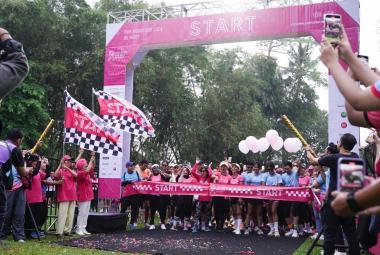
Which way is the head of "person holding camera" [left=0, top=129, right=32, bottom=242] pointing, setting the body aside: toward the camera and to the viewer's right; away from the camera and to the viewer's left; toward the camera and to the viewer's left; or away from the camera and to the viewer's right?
away from the camera and to the viewer's right

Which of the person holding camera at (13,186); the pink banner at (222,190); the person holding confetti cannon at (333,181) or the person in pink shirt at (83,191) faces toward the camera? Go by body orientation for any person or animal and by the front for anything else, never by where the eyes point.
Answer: the pink banner

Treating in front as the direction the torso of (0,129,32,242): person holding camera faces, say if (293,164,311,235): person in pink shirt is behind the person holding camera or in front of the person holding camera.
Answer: in front

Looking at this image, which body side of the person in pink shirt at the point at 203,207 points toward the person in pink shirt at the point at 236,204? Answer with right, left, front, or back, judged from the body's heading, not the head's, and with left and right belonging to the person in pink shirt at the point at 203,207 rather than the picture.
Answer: left

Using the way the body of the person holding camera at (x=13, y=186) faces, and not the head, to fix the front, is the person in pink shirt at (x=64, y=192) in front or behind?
in front

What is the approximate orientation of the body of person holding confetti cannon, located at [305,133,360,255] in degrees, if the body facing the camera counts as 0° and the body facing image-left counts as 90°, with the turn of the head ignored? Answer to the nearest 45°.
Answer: approximately 135°

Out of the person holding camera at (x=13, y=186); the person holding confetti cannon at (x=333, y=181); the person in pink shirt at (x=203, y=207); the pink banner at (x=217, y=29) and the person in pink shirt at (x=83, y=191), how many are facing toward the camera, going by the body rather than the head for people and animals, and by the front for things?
2

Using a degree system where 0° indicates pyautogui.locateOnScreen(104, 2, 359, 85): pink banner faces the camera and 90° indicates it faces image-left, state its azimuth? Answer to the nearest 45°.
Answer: approximately 0°

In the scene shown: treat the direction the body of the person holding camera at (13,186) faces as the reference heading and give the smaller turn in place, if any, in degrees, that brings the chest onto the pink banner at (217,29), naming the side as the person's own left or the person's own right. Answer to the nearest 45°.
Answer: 0° — they already face it

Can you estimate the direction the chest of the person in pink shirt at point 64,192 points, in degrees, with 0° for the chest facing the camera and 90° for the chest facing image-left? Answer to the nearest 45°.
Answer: approximately 315°
